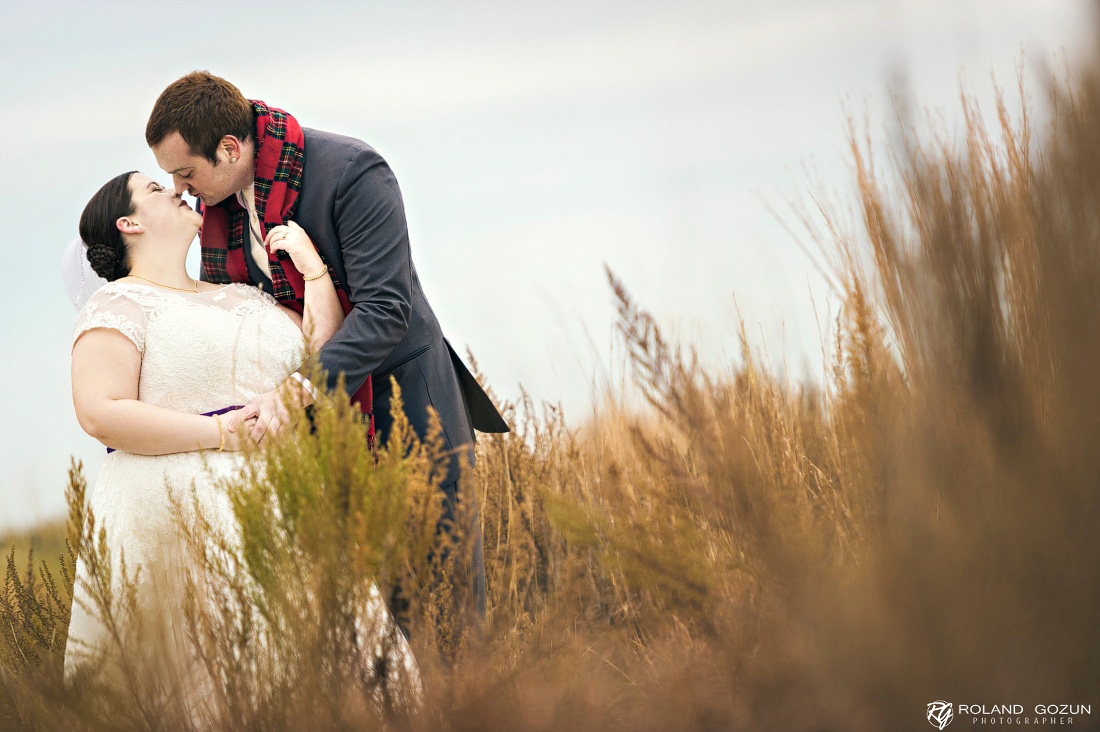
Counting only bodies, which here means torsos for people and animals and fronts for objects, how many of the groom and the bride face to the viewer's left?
1

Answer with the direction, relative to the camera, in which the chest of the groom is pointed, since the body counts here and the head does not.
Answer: to the viewer's left

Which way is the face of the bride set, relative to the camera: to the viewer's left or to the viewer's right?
to the viewer's right

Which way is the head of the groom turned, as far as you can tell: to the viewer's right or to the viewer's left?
to the viewer's left

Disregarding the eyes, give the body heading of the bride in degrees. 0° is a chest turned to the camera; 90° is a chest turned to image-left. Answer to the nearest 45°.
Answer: approximately 315°

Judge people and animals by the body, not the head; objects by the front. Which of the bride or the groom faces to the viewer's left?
the groom
